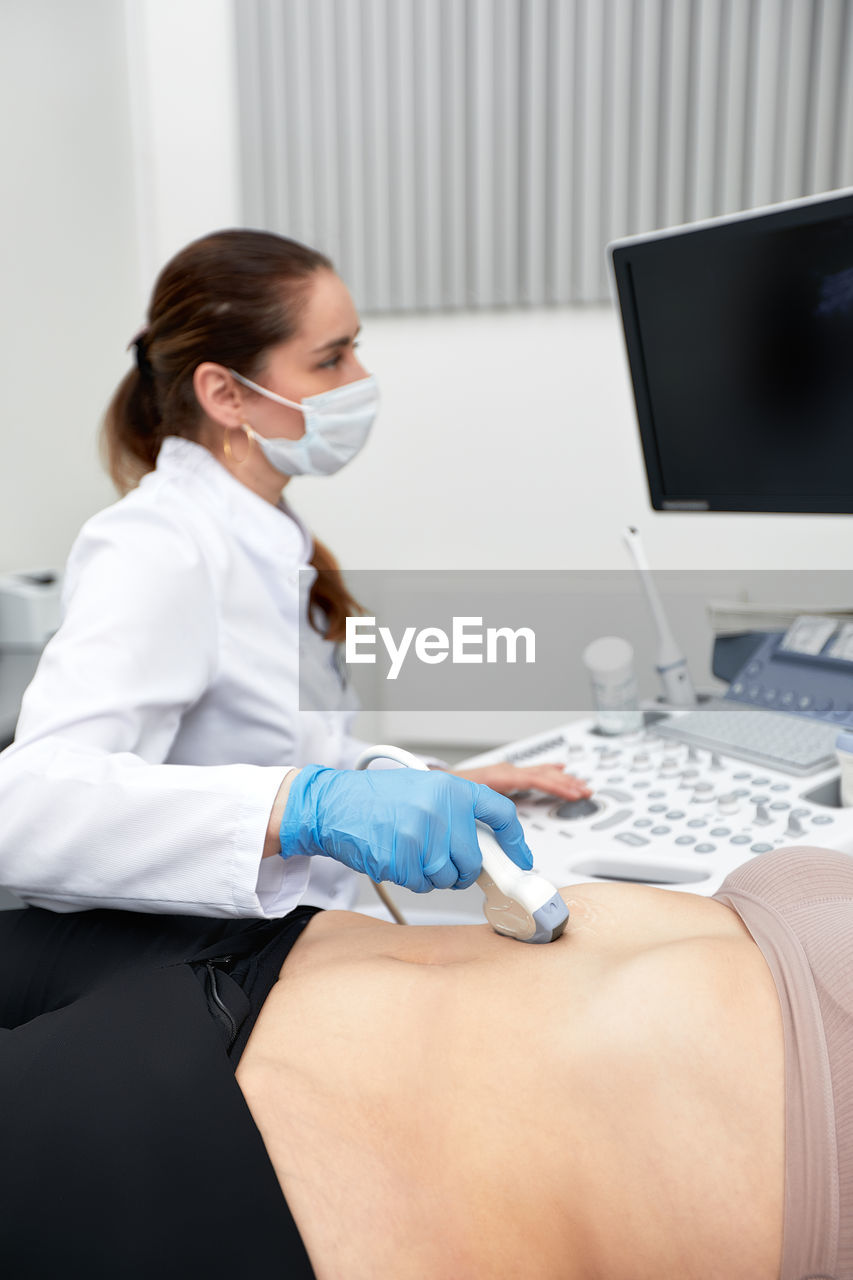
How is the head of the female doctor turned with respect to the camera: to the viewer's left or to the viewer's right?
to the viewer's right

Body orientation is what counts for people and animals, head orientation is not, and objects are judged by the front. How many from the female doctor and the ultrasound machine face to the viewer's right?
1

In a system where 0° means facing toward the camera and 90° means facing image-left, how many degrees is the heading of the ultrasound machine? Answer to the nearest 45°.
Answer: approximately 45°

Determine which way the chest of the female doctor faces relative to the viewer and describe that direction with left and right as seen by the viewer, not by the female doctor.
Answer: facing to the right of the viewer
